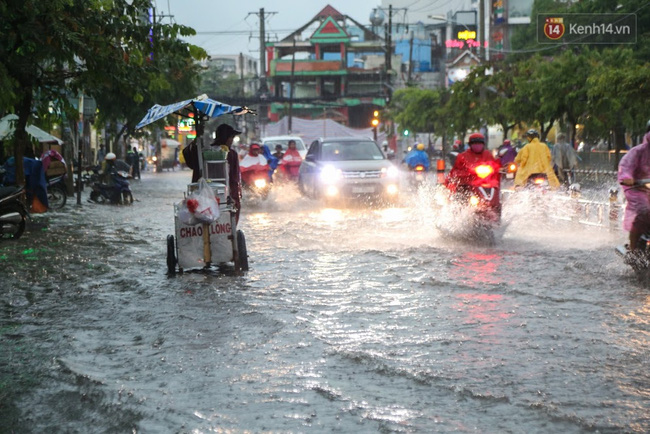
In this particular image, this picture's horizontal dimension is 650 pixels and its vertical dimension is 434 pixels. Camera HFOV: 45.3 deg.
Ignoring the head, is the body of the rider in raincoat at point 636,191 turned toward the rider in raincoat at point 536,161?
no

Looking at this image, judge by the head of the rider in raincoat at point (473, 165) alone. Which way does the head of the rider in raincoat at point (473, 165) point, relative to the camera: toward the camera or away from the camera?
toward the camera

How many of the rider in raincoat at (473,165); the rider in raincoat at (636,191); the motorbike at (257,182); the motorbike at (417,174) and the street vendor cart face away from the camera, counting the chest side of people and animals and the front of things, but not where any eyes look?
0

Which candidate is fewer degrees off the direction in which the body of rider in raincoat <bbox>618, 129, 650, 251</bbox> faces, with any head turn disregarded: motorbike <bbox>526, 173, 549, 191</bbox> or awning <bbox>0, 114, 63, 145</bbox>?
the awning

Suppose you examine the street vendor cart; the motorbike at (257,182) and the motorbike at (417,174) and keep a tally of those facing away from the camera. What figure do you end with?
0

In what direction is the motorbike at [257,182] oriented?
toward the camera

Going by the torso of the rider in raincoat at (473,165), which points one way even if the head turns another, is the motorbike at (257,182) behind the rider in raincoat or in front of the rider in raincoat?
behind

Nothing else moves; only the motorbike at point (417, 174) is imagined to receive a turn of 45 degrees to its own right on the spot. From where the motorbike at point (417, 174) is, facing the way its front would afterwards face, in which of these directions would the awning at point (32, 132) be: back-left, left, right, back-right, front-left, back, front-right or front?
front

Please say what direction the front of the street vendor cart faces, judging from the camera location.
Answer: facing the viewer

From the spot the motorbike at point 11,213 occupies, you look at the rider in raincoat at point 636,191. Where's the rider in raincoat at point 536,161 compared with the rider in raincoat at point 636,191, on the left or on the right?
left
